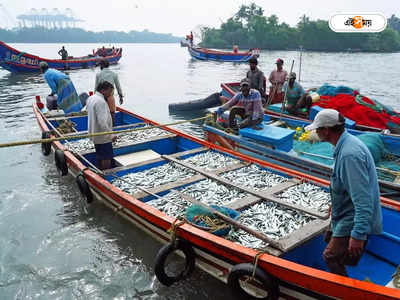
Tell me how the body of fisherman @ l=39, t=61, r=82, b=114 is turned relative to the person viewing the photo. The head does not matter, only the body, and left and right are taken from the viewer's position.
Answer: facing to the left of the viewer

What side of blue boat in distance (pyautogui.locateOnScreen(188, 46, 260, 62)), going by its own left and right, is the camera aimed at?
left

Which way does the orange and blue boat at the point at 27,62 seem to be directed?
to the viewer's left

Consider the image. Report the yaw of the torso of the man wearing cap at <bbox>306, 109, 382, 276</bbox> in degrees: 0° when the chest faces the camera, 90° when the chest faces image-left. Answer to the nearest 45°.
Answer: approximately 90°

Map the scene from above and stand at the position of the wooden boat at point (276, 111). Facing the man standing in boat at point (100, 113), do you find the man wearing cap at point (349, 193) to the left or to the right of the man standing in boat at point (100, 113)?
left

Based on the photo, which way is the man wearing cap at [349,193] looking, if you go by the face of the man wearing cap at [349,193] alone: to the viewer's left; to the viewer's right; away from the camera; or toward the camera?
to the viewer's left

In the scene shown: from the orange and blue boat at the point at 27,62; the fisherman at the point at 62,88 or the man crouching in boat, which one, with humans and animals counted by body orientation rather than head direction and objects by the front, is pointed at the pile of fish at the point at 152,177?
the man crouching in boat

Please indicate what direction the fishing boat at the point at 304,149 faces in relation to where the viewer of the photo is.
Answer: facing away from the viewer and to the left of the viewer

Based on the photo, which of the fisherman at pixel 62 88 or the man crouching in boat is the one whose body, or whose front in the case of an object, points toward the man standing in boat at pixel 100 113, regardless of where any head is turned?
the man crouching in boat

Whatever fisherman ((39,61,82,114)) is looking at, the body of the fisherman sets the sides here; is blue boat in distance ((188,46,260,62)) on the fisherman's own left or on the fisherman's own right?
on the fisherman's own right
